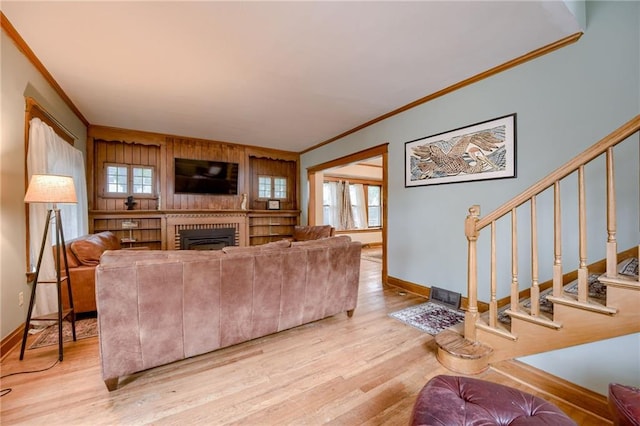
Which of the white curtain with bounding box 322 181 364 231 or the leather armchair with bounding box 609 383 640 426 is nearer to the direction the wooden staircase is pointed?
the white curtain

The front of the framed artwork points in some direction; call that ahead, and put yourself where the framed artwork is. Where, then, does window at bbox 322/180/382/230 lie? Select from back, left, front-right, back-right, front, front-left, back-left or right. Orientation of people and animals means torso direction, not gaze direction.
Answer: right

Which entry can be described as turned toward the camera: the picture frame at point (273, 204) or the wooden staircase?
the picture frame

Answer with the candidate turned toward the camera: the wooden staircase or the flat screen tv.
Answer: the flat screen tv

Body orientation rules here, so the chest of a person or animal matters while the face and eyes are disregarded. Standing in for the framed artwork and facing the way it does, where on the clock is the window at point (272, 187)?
The window is roughly at 2 o'clock from the framed artwork.

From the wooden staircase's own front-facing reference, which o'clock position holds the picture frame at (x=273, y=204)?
The picture frame is roughly at 11 o'clock from the wooden staircase.

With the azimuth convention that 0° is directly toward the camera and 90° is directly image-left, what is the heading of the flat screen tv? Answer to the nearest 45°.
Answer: approximately 0°

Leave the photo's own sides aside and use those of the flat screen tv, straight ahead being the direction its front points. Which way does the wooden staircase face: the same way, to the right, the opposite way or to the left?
the opposite way

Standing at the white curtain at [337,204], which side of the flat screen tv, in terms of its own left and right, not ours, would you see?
left

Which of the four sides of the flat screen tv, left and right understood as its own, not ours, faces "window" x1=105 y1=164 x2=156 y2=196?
right

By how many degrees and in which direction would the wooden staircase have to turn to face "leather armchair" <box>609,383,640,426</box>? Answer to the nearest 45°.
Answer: approximately 135° to its left

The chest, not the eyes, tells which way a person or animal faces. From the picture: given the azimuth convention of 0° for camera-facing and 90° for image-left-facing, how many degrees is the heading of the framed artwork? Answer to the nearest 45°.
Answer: approximately 45°

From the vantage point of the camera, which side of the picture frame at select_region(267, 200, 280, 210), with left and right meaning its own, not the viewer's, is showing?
front

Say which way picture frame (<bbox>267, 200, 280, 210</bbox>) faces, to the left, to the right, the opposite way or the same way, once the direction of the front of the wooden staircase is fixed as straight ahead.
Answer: the opposite way

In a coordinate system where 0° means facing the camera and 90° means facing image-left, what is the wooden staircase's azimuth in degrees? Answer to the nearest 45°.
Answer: approximately 135°

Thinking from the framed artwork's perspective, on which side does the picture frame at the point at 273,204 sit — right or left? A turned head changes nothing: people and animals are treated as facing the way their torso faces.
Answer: on its right

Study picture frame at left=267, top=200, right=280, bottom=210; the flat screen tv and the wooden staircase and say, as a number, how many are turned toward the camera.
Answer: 2
